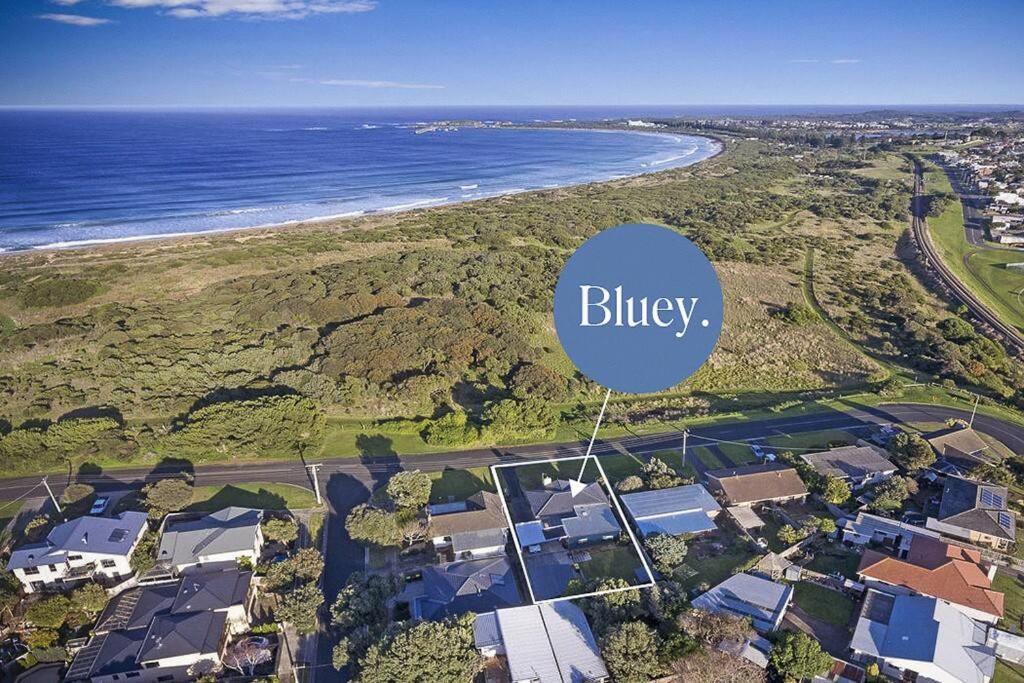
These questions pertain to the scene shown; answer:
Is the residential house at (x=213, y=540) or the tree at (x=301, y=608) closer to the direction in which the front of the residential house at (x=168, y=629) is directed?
the tree

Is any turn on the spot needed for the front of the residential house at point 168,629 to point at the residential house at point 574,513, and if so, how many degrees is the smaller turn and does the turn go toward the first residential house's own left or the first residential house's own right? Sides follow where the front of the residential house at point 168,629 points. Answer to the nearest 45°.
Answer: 0° — it already faces it

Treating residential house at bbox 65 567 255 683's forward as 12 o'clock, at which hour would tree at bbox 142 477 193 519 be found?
The tree is roughly at 9 o'clock from the residential house.

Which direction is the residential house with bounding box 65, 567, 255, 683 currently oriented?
to the viewer's right

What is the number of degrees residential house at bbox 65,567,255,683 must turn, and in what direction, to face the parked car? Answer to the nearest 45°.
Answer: approximately 90° to its left

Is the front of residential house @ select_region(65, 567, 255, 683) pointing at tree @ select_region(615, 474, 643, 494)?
yes

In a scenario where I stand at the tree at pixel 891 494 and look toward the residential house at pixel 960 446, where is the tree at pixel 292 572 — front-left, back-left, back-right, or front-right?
back-left
